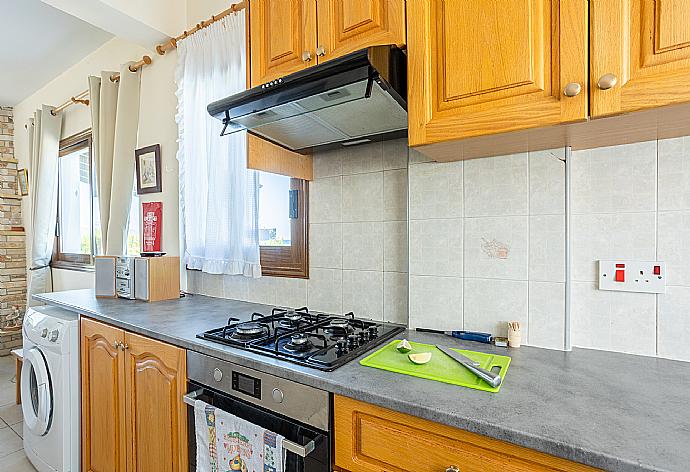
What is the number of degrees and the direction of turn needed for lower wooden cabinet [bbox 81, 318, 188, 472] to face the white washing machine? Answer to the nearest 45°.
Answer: approximately 90° to its right

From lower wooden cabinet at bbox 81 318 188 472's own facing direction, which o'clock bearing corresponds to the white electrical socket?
The white electrical socket is roughly at 9 o'clock from the lower wooden cabinet.

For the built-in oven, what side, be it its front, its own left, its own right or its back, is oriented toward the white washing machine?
right

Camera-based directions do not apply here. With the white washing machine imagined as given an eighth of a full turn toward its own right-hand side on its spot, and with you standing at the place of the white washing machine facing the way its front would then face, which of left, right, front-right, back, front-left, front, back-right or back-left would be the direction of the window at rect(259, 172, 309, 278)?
back-left

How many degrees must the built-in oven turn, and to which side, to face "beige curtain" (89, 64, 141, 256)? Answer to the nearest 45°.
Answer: approximately 90° to its right
